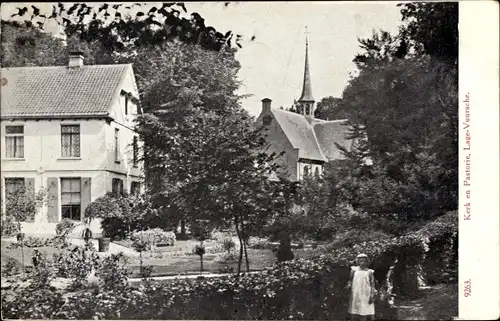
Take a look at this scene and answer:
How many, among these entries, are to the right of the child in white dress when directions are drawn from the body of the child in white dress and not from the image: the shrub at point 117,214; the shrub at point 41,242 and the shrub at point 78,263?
3

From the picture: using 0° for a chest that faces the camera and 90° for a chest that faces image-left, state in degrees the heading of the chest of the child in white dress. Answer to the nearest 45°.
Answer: approximately 0°

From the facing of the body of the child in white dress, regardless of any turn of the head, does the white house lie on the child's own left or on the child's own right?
on the child's own right

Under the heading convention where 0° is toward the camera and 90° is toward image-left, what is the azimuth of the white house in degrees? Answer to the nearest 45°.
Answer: approximately 0°

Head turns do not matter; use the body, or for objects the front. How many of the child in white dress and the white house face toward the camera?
2
